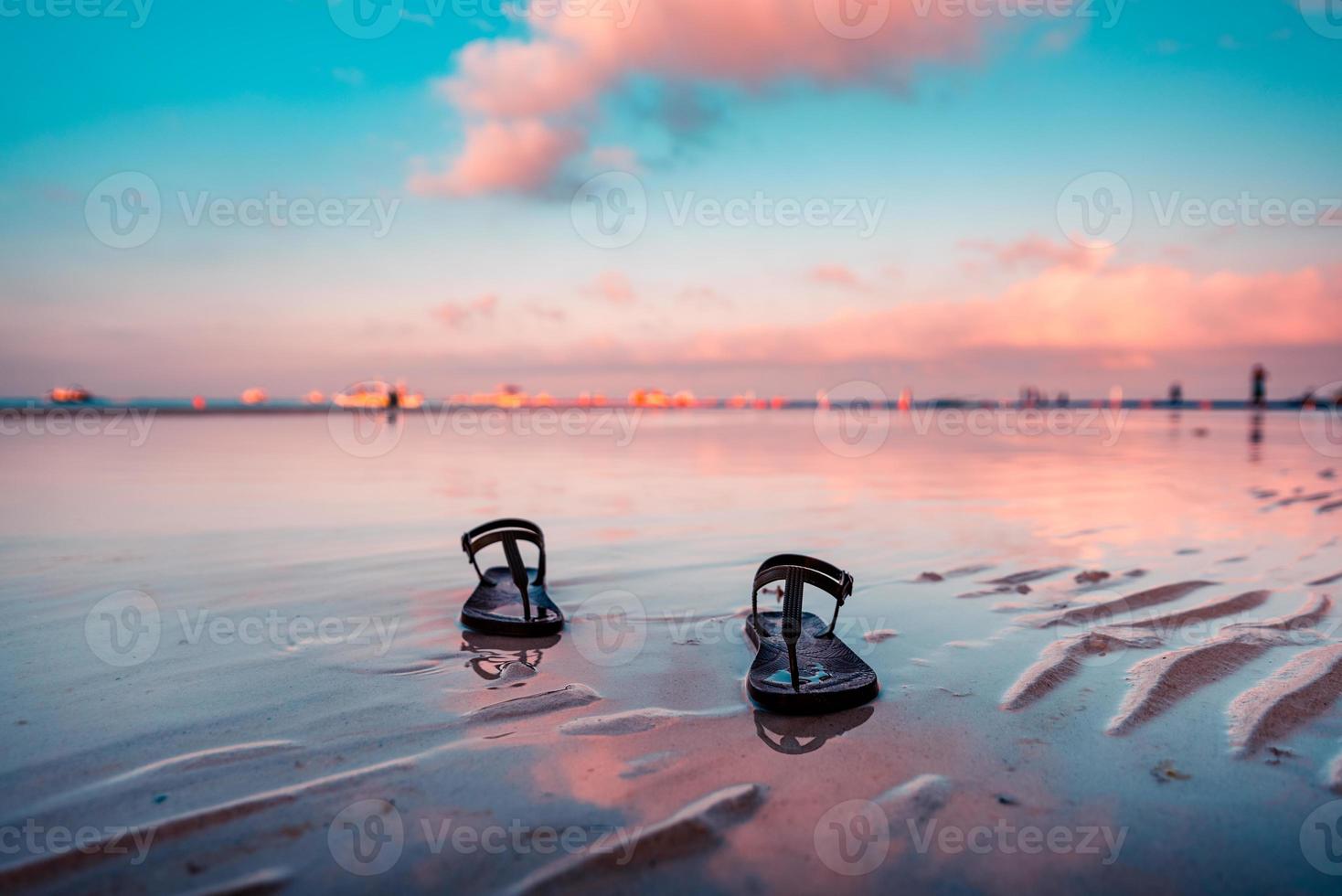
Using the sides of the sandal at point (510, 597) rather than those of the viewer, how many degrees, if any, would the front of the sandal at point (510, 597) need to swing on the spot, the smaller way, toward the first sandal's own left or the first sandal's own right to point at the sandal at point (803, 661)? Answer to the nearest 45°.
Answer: approximately 45° to the first sandal's own left

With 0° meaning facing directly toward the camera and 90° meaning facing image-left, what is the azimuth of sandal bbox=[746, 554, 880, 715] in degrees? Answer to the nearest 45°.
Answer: approximately 0°

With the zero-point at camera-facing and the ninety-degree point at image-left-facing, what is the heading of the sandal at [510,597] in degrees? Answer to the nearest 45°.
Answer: approximately 0°

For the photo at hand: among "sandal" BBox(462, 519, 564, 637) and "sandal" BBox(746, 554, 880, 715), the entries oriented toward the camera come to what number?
2
